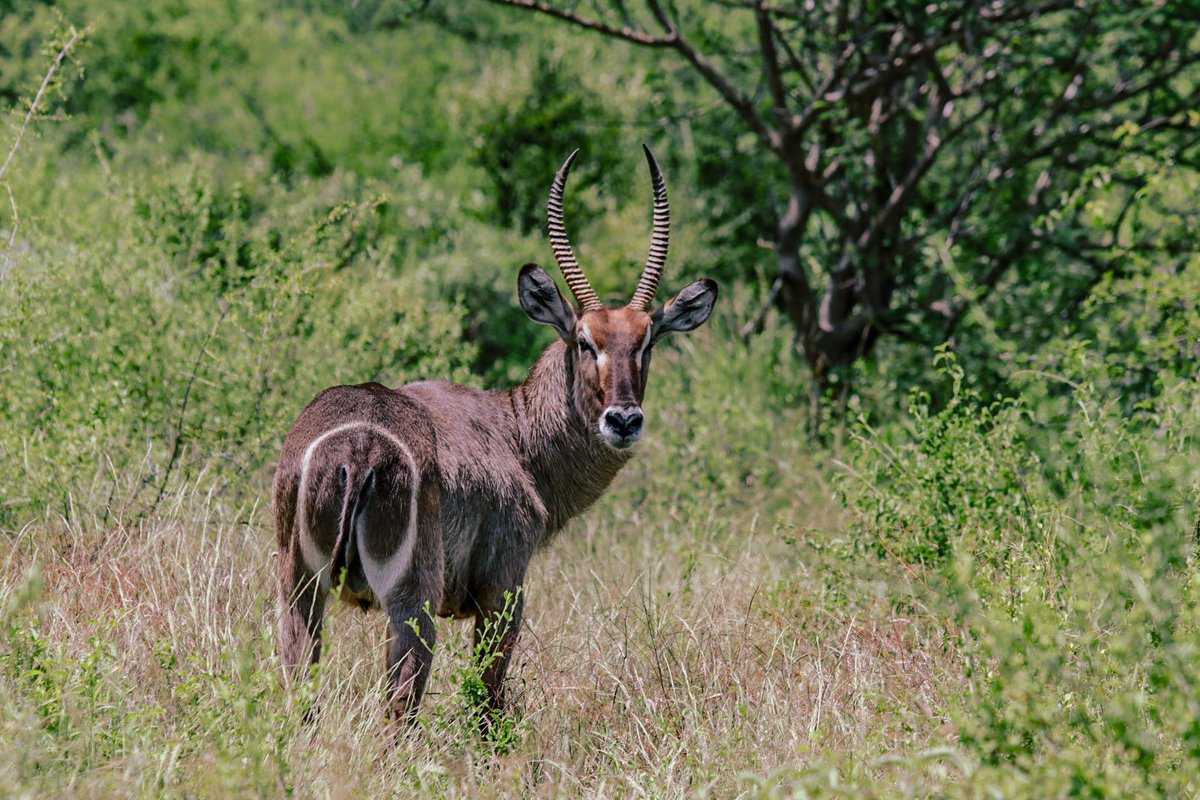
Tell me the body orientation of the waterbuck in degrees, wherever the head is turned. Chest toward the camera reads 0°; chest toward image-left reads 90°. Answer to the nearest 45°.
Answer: approximately 225°
